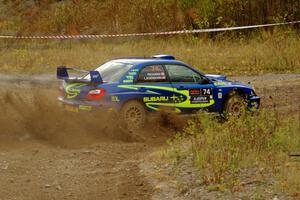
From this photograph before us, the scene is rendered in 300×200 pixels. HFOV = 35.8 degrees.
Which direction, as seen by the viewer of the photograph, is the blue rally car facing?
facing away from the viewer and to the right of the viewer
